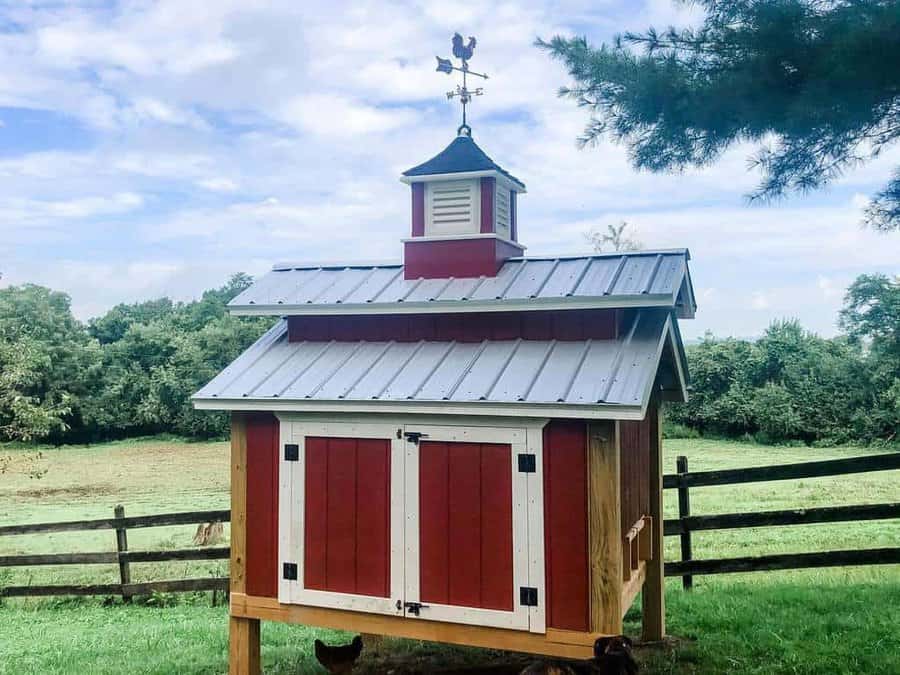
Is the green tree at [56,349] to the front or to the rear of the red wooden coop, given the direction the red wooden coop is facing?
to the rear

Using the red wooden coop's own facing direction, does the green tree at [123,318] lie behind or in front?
behind

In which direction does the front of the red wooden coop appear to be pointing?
toward the camera

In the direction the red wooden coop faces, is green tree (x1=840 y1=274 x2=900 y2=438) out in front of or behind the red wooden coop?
behind
